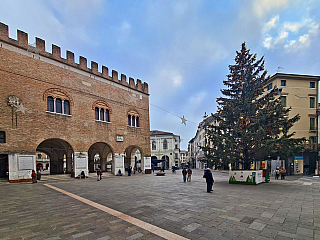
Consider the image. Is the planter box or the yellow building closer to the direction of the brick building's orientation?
the planter box

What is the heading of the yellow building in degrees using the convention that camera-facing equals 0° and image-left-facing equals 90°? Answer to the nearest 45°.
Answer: approximately 0°

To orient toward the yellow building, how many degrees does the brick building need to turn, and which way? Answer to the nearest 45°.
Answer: approximately 45° to its left

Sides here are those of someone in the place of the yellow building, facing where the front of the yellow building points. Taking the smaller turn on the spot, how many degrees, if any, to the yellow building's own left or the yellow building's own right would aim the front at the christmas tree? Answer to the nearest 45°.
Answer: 0° — it already faces it

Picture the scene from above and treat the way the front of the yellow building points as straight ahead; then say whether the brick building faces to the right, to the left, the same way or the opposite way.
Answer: to the left

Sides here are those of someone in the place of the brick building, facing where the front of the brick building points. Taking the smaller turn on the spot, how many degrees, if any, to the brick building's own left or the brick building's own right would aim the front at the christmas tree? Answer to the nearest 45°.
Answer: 0° — it already faces it

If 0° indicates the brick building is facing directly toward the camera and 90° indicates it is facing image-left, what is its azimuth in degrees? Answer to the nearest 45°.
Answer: approximately 315°
